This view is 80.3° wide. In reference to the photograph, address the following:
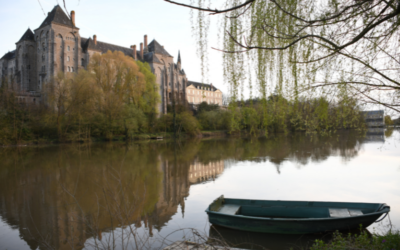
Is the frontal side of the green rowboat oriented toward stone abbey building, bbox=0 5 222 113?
no

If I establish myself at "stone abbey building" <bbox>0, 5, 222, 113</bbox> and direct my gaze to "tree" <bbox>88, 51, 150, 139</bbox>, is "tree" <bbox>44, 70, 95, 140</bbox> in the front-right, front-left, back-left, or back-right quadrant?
front-right

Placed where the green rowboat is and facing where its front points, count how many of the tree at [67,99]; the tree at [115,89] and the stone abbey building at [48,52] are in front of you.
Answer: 0

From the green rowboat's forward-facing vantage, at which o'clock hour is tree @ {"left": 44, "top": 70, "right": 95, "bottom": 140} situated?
The tree is roughly at 7 o'clock from the green rowboat.

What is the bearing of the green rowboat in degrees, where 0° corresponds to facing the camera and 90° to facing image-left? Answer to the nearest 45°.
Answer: approximately 270°

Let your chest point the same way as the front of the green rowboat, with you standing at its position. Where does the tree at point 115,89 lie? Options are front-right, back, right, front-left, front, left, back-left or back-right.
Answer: back-left
